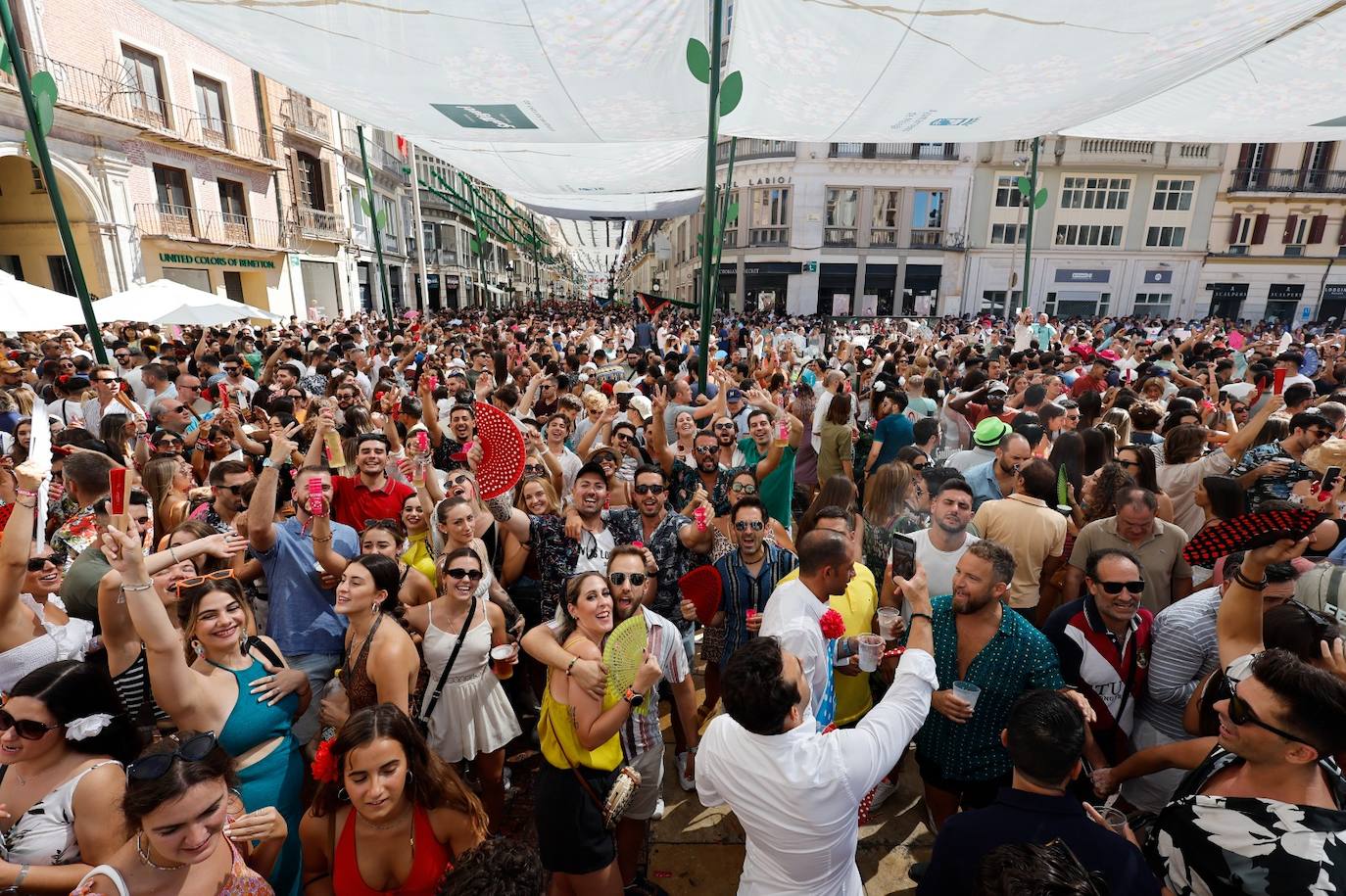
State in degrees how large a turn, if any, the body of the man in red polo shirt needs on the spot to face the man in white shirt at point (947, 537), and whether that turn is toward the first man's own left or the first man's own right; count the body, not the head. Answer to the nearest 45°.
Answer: approximately 45° to the first man's own left

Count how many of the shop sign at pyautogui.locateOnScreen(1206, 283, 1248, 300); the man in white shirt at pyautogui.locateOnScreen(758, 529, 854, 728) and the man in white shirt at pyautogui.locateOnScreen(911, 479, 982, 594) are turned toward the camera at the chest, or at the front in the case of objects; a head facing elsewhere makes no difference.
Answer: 2

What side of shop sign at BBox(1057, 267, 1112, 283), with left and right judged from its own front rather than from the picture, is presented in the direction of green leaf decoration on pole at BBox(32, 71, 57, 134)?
front

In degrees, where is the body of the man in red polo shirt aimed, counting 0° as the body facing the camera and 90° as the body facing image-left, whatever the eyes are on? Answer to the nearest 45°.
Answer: approximately 0°

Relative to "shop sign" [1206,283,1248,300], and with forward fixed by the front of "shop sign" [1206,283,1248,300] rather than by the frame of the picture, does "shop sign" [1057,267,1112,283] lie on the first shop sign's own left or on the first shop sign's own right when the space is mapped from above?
on the first shop sign's own right

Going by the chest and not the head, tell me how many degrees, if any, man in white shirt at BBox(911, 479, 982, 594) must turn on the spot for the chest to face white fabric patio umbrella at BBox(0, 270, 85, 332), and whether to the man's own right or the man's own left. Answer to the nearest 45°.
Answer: approximately 90° to the man's own right

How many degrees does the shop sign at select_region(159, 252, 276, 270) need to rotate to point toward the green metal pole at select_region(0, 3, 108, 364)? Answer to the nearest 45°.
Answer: approximately 45° to its right

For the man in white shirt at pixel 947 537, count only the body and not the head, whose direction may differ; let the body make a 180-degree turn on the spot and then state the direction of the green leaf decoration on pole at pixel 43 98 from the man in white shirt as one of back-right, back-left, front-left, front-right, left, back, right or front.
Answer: left

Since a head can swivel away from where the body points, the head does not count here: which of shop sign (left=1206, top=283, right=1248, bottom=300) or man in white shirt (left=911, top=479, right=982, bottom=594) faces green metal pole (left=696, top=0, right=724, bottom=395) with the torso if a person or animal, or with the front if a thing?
the shop sign
